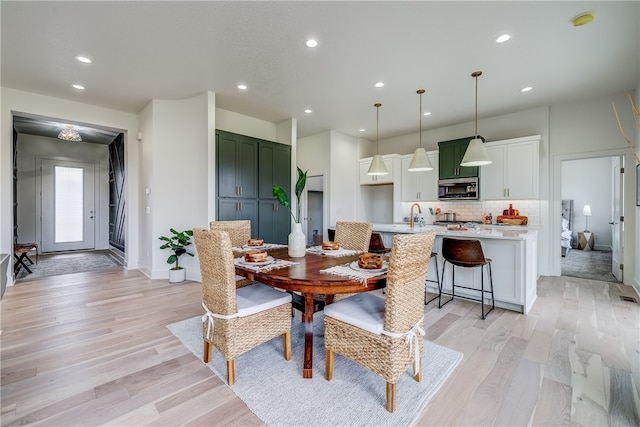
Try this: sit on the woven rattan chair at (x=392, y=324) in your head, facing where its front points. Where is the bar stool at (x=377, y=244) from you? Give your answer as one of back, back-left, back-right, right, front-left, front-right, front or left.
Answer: front-right

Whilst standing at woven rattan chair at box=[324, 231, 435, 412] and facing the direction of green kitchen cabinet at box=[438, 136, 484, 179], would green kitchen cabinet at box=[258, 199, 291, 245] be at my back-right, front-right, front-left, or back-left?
front-left

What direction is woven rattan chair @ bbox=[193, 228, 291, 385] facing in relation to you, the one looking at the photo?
facing away from the viewer and to the right of the viewer

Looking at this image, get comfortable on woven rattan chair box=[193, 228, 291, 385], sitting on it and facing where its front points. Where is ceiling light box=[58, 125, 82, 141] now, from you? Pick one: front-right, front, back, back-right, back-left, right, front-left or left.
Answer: left

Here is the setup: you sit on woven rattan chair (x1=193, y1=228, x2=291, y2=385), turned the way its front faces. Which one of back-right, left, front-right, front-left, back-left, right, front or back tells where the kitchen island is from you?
front-right

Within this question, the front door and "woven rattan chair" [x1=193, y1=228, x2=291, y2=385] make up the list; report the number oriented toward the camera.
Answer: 1

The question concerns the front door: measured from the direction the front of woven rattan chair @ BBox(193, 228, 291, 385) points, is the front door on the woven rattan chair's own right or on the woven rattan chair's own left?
on the woven rattan chair's own left

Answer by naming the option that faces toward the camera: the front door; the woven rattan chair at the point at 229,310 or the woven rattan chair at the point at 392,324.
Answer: the front door

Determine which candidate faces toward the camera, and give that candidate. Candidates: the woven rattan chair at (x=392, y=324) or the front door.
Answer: the front door

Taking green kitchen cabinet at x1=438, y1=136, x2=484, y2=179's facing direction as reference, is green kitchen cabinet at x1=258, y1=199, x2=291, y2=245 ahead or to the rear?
ahead

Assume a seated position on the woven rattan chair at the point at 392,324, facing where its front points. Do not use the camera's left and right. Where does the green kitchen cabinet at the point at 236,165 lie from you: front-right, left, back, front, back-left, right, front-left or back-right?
front

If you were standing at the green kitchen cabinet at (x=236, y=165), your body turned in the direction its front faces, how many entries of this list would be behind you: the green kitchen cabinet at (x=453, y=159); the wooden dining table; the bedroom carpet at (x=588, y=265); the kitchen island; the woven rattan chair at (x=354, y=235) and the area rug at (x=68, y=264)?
1

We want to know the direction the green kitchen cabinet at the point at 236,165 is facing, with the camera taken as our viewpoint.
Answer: facing the viewer and to the right of the viewer

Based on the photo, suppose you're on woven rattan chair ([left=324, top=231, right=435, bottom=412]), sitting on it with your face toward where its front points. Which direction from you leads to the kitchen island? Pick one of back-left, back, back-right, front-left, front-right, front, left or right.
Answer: right

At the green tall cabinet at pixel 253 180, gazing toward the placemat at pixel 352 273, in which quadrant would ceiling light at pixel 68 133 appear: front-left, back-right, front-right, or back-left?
back-right

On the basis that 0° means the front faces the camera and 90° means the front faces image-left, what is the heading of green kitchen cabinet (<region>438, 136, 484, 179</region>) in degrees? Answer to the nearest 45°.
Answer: approximately 45°

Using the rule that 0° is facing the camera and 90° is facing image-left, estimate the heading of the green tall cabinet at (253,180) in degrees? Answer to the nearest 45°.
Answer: approximately 315°

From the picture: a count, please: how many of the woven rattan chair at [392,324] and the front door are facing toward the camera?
1
